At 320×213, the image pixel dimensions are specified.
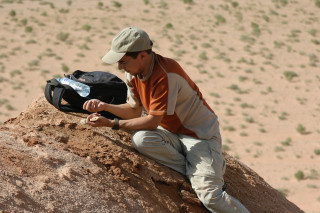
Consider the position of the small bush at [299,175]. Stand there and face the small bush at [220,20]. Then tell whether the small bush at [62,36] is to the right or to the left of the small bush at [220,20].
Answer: left

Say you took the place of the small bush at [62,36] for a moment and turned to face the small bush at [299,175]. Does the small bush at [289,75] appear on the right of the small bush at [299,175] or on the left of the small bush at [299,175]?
left

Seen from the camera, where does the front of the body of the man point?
to the viewer's left

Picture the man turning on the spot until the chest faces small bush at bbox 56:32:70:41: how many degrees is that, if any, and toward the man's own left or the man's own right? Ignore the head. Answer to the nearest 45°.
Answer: approximately 90° to the man's own right

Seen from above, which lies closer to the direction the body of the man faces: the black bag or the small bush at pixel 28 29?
the black bag

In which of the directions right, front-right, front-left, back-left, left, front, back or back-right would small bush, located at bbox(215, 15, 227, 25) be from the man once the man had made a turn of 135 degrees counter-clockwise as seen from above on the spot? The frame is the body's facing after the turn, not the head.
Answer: back-left

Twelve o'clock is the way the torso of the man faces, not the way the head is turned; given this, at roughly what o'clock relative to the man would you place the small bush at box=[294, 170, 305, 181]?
The small bush is roughly at 4 o'clock from the man.

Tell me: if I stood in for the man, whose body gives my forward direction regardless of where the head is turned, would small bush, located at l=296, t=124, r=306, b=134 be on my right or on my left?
on my right

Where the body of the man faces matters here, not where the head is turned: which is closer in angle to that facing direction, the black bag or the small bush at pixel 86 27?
the black bag

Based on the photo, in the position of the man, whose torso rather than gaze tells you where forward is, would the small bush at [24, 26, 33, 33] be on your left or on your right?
on your right
